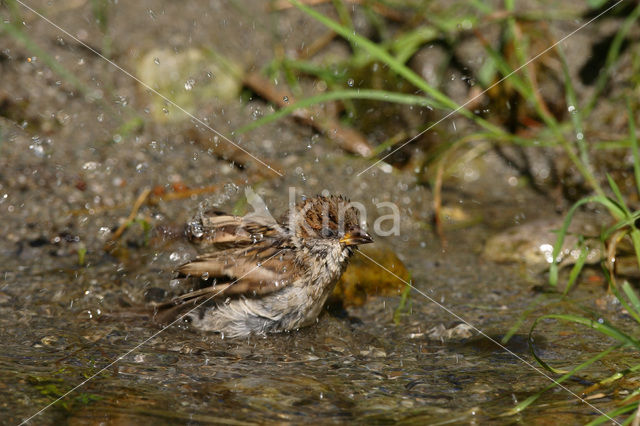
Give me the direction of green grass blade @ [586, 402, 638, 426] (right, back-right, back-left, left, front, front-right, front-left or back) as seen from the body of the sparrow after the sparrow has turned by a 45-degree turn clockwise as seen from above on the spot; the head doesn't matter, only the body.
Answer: front

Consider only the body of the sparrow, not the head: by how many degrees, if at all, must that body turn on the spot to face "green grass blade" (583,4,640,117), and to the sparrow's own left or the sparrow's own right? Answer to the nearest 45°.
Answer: approximately 45° to the sparrow's own left

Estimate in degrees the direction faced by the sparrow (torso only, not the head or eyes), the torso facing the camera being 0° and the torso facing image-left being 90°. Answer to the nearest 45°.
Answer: approximately 270°
